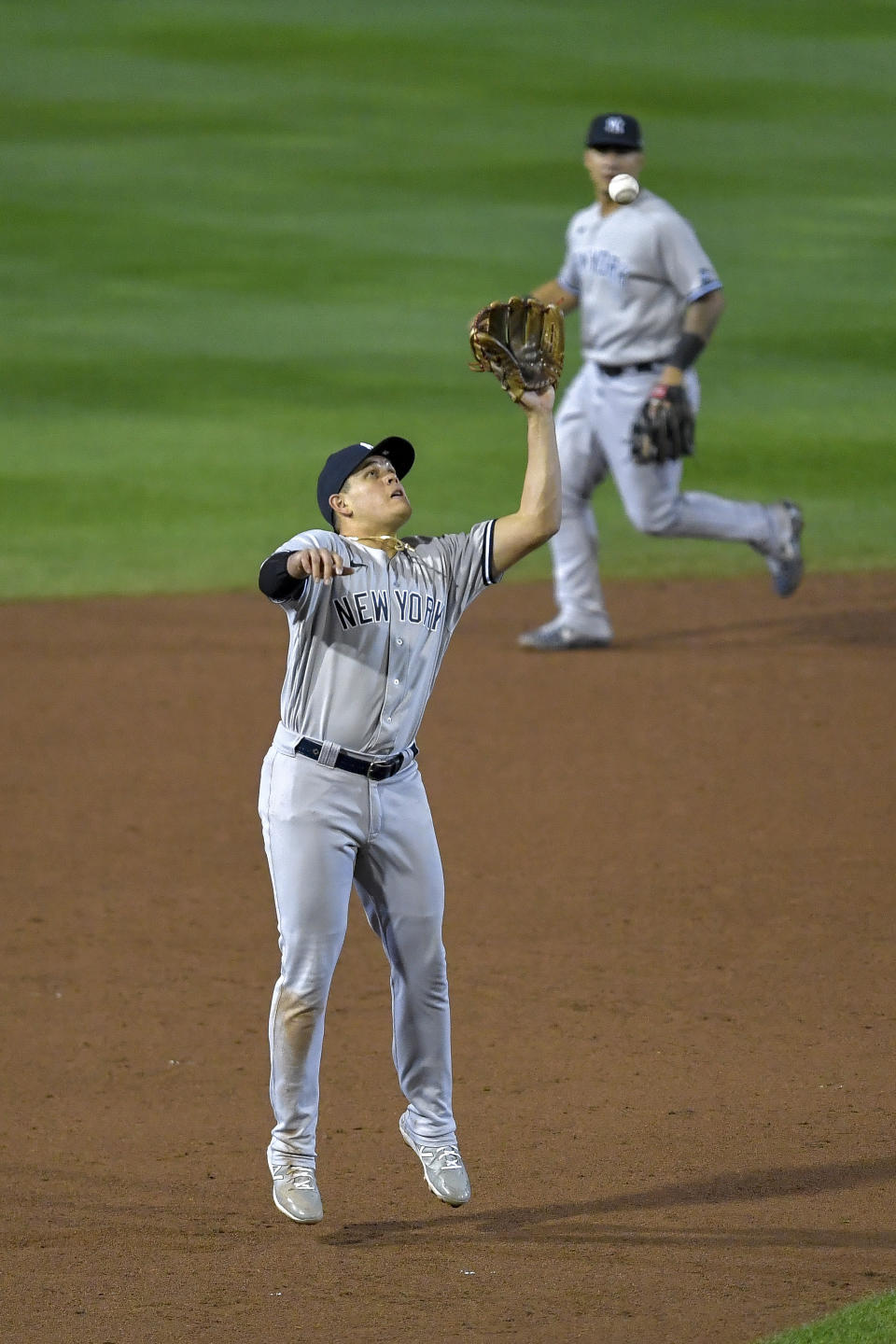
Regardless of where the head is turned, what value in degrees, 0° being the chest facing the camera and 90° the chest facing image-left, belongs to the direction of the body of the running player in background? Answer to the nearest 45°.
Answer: approximately 45°

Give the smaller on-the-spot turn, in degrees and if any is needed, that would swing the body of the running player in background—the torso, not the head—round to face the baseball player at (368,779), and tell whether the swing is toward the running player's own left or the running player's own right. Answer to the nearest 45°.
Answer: approximately 45° to the running player's own left
